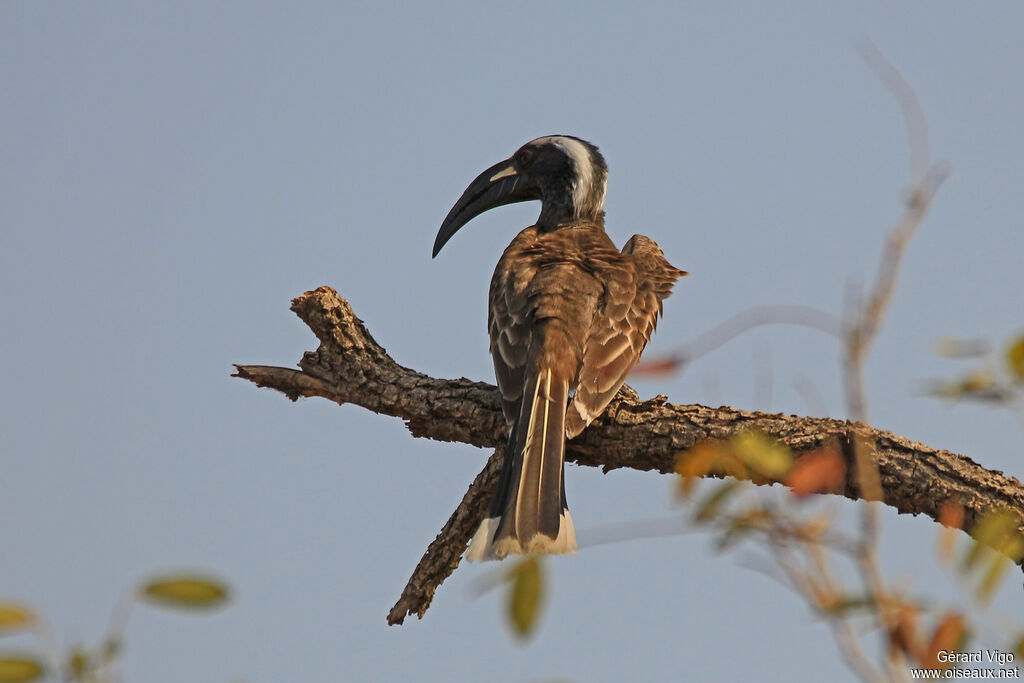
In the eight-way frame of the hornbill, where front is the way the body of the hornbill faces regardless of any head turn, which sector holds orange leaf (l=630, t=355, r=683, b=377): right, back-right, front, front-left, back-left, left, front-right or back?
back

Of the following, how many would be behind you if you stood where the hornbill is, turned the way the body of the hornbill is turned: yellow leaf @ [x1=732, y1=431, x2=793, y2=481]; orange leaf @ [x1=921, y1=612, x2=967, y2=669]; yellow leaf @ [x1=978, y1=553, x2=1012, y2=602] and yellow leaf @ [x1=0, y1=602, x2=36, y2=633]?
4

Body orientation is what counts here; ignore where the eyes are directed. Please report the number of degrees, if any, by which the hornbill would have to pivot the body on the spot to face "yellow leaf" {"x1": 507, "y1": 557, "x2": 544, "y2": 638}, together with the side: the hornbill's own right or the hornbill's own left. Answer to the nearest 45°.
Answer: approximately 180°

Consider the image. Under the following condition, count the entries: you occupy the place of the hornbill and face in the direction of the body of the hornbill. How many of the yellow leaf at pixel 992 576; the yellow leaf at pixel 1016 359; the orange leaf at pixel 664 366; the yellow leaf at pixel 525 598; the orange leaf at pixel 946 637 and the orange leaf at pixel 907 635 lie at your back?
6

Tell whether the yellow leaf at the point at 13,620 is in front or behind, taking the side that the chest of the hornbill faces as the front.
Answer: behind

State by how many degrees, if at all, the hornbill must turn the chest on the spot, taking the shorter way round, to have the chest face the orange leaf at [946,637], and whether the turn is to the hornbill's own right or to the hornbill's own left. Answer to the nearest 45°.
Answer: approximately 180°

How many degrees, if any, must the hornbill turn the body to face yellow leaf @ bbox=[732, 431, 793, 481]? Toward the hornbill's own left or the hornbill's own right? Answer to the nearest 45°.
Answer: approximately 180°

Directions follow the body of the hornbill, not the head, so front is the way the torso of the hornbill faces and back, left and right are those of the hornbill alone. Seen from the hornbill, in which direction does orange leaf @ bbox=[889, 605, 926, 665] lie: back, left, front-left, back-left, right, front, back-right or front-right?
back

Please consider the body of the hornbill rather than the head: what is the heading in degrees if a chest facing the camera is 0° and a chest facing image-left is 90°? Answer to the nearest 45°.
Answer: approximately 180°
